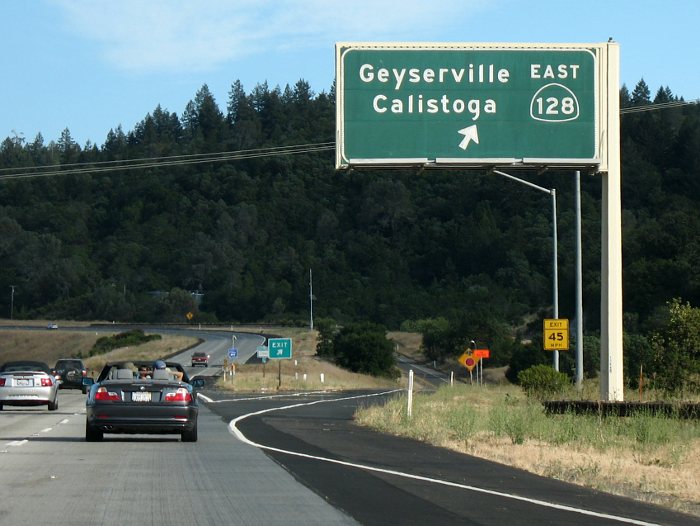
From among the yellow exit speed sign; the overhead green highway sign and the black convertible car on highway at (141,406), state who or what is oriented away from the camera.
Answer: the black convertible car on highway

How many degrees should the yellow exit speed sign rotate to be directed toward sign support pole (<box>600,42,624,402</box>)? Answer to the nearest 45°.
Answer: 0° — it already faces it

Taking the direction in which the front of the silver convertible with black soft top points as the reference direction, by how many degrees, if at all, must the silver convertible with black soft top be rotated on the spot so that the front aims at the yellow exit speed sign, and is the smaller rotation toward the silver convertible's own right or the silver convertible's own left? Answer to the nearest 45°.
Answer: approximately 90° to the silver convertible's own right

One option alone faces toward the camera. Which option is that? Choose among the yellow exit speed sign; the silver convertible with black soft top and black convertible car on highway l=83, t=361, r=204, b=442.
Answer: the yellow exit speed sign

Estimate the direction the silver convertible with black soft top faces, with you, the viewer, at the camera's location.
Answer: facing away from the viewer

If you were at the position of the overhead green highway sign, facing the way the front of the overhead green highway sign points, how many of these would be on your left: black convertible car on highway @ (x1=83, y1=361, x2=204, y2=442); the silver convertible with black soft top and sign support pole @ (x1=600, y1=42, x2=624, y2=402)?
1

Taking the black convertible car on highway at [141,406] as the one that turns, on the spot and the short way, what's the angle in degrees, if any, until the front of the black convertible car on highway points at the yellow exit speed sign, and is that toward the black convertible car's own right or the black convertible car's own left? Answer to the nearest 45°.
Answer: approximately 45° to the black convertible car's own right

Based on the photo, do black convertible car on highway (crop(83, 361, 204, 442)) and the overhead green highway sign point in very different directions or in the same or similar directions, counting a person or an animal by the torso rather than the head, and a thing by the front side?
very different directions

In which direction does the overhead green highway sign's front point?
toward the camera

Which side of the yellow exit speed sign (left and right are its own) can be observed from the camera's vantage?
front

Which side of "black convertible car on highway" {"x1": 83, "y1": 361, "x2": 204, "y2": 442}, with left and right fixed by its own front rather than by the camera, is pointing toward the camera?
back

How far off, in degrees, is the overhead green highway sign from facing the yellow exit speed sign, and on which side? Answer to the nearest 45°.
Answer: approximately 180°

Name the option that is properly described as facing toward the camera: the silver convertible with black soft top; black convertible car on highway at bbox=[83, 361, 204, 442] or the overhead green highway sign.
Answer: the overhead green highway sign
